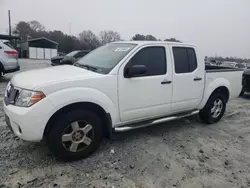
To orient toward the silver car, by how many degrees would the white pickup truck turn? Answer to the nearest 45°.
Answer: approximately 90° to its right

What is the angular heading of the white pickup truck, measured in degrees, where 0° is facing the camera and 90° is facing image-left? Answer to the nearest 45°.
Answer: approximately 45°
